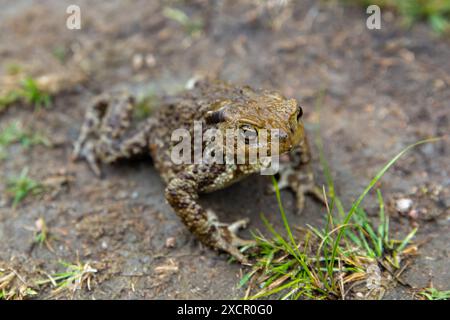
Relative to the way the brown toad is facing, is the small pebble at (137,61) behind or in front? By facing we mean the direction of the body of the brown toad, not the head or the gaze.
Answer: behind

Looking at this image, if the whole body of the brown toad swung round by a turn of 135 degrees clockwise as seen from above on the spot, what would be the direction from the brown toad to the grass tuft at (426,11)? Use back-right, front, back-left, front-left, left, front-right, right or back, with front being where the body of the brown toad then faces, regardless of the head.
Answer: back-right

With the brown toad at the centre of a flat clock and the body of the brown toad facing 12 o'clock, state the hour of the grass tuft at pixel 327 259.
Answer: The grass tuft is roughly at 12 o'clock from the brown toad.

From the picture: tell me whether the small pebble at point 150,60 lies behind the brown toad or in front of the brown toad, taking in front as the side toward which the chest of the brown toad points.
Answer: behind

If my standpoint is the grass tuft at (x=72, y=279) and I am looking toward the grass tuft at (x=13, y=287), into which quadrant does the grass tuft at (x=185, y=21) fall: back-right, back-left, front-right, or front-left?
back-right

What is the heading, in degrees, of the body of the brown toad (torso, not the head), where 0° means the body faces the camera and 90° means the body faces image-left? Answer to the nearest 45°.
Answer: approximately 315°

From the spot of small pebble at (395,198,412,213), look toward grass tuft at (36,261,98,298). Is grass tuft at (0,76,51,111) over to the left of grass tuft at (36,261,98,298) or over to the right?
right

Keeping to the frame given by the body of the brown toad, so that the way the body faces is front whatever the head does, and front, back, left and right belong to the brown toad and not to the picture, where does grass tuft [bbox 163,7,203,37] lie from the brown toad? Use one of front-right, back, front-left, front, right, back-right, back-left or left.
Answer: back-left

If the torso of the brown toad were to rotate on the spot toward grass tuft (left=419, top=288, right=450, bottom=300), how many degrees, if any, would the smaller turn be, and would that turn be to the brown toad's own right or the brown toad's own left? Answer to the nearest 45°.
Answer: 0° — it already faces it

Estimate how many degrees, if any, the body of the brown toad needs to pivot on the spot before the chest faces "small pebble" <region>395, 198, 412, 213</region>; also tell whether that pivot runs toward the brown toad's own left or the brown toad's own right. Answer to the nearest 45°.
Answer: approximately 45° to the brown toad's own left

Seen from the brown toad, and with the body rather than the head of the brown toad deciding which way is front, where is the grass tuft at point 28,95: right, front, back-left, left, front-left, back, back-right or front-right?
back
